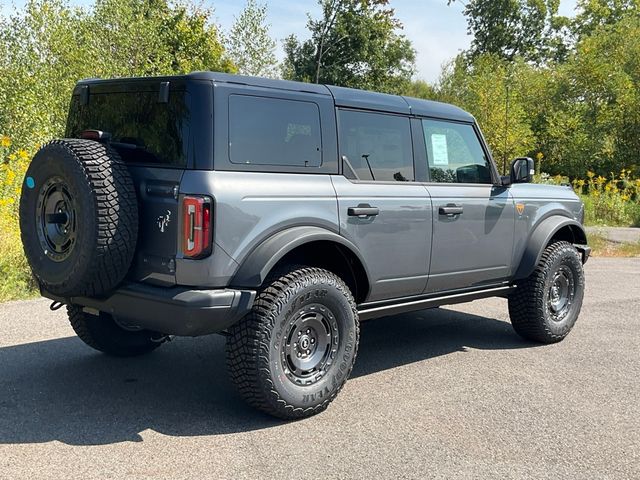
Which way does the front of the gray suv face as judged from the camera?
facing away from the viewer and to the right of the viewer

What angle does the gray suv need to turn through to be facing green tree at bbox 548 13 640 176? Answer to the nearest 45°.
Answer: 0° — it already faces it

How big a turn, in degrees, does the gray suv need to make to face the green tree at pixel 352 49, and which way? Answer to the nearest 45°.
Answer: approximately 45° to its left

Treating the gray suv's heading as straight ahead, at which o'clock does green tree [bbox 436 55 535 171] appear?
The green tree is roughly at 11 o'clock from the gray suv.

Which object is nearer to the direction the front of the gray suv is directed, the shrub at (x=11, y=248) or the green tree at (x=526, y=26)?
the green tree

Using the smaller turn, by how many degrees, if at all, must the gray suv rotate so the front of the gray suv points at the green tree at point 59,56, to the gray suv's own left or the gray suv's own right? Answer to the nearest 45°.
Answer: approximately 90° to the gray suv's own left

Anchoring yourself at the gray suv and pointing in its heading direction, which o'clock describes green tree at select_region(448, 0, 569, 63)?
The green tree is roughly at 11 o'clock from the gray suv.
